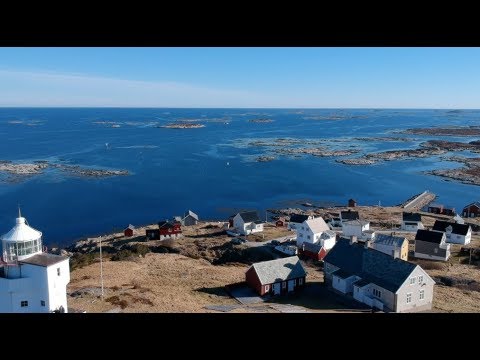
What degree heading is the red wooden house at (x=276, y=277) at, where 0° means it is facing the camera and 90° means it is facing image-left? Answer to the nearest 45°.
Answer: approximately 315°

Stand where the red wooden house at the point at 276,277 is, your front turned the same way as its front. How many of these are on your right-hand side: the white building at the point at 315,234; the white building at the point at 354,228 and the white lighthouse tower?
1

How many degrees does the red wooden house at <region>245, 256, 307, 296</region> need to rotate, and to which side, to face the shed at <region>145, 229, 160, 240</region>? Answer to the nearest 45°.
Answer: approximately 180°

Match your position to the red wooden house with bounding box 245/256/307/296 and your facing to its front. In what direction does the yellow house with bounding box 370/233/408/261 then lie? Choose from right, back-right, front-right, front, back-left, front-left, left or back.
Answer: left

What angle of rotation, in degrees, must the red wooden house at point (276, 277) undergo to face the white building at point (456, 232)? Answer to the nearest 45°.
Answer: approximately 90° to its left

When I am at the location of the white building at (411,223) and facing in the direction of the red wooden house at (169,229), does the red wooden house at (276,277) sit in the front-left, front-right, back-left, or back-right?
front-left

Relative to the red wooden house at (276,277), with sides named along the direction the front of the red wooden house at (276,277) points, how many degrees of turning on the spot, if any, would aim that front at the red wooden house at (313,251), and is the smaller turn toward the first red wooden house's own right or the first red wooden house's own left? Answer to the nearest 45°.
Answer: approximately 135° to the first red wooden house's own left

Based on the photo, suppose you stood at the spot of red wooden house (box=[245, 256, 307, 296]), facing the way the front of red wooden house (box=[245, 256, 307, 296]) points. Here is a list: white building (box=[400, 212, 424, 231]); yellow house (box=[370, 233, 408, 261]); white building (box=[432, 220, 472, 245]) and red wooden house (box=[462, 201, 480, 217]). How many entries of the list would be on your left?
4

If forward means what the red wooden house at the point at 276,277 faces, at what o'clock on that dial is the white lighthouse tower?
The white lighthouse tower is roughly at 3 o'clock from the red wooden house.

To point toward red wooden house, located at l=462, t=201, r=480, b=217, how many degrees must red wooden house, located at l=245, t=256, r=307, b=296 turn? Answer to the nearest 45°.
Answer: approximately 90° to its left

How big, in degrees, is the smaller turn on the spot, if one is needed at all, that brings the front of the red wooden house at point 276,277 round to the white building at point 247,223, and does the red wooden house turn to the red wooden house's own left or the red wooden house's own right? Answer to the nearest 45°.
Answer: approximately 135° to the red wooden house's own left

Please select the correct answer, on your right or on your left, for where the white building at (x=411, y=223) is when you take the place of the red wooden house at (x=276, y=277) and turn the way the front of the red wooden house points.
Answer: on your left
